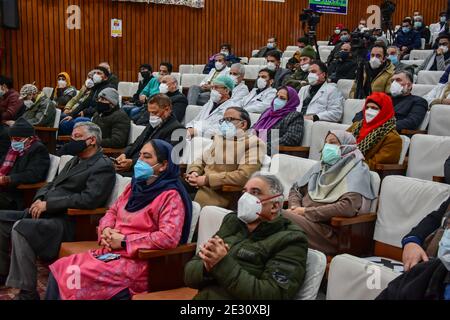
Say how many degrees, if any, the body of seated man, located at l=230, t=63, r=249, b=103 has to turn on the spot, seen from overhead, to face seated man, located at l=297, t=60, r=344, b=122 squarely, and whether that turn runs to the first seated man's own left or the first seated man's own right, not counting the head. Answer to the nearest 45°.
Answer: approximately 90° to the first seated man's own left

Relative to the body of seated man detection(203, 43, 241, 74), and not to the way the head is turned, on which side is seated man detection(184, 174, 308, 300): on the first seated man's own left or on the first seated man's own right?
on the first seated man's own left

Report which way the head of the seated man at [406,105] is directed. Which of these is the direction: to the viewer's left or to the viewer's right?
to the viewer's left

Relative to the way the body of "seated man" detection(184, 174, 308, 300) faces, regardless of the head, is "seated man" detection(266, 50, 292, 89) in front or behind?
behind

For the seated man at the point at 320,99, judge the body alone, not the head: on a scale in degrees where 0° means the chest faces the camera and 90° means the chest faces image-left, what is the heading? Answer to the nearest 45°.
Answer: approximately 45°
